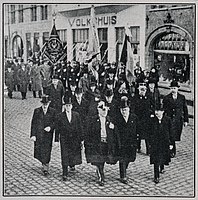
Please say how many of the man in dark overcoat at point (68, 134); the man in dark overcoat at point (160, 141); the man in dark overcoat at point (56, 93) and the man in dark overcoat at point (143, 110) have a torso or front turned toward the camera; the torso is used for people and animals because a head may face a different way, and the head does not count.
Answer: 4

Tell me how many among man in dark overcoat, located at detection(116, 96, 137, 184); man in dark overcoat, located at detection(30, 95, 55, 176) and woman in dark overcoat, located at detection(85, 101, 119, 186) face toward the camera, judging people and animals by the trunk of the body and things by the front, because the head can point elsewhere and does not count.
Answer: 3

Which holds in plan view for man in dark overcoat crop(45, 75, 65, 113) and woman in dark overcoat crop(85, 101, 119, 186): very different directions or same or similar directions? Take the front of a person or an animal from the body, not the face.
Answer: same or similar directions

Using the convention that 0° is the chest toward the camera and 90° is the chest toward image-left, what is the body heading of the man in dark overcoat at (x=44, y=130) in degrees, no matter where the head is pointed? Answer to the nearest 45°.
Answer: approximately 0°

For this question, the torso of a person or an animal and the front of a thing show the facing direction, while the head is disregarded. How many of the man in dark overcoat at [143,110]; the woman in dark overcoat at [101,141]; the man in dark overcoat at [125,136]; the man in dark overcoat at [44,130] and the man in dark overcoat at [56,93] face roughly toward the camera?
5

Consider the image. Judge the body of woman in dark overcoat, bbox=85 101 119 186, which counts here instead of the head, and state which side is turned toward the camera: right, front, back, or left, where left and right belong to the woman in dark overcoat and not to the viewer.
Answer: front

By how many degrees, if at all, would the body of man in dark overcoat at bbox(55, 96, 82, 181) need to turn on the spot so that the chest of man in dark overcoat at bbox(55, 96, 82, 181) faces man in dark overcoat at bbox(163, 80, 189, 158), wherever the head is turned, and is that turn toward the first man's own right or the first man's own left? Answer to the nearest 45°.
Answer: approximately 90° to the first man's own left

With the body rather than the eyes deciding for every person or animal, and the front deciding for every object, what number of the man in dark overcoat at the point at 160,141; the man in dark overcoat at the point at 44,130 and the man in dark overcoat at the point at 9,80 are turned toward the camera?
3

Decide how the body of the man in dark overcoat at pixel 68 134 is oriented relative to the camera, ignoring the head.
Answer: toward the camera

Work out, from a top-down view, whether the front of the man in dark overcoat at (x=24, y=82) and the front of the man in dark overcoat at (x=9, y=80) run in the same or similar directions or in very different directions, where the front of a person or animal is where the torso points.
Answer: same or similar directions

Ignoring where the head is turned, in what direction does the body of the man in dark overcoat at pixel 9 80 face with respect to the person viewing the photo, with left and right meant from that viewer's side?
facing the viewer

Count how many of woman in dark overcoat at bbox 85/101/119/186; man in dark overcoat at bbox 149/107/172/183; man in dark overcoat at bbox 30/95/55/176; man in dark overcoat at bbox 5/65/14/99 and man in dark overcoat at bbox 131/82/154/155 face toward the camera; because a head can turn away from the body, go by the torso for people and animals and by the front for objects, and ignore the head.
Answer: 5

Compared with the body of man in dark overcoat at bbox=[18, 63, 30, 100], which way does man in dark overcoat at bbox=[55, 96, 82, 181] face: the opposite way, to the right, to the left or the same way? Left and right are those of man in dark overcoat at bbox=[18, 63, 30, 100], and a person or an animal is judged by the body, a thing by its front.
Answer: the same way

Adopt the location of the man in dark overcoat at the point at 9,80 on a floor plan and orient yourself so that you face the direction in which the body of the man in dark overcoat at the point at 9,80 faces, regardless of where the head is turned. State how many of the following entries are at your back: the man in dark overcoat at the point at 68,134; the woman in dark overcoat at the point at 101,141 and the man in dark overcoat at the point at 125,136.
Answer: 0

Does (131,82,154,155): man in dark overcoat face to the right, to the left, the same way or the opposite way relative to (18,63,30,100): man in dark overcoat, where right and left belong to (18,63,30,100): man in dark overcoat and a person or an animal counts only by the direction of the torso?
the same way

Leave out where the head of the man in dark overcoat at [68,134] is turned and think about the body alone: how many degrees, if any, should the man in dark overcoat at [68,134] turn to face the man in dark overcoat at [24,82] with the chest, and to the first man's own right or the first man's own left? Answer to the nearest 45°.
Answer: approximately 180°

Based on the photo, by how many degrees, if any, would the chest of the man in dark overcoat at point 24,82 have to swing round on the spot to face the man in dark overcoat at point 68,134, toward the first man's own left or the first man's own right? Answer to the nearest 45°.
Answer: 0° — they already face them

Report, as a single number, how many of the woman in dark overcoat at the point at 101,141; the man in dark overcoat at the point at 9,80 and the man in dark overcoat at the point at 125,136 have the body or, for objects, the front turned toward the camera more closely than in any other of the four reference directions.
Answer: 3

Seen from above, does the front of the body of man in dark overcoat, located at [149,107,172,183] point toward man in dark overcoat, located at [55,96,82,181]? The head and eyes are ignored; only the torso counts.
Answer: no
